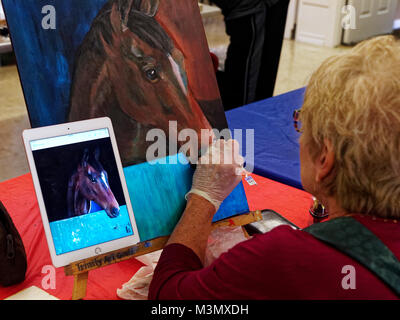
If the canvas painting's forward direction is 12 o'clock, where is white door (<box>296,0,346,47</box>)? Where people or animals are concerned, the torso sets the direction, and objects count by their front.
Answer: The white door is roughly at 7 o'clock from the canvas painting.

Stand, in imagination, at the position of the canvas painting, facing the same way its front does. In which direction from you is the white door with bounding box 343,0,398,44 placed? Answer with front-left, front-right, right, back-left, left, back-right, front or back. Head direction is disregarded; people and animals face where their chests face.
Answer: back-left

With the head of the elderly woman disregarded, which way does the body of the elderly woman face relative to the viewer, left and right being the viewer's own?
facing away from the viewer and to the left of the viewer

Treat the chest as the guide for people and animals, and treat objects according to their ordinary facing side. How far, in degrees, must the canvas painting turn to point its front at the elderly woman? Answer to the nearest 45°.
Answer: approximately 45° to its left

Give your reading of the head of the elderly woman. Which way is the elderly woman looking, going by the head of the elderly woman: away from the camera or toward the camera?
away from the camera

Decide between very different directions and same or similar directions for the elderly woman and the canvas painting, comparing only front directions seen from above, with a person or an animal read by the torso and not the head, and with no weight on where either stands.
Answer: very different directions

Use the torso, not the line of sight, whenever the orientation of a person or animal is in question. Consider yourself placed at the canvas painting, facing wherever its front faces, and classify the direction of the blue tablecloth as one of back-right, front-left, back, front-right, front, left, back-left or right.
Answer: back-left

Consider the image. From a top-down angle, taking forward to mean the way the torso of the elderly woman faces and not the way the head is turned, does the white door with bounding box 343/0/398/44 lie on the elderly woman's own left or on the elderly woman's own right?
on the elderly woman's own right

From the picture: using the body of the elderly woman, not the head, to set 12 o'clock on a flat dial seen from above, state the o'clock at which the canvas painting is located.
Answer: The canvas painting is roughly at 12 o'clock from the elderly woman.

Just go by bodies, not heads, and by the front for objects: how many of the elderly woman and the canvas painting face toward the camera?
1

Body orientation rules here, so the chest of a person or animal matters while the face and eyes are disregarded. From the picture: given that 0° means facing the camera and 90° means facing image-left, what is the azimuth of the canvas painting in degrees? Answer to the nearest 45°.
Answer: approximately 0°

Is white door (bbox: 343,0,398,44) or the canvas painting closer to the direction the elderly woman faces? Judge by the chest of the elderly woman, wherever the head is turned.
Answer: the canvas painting
